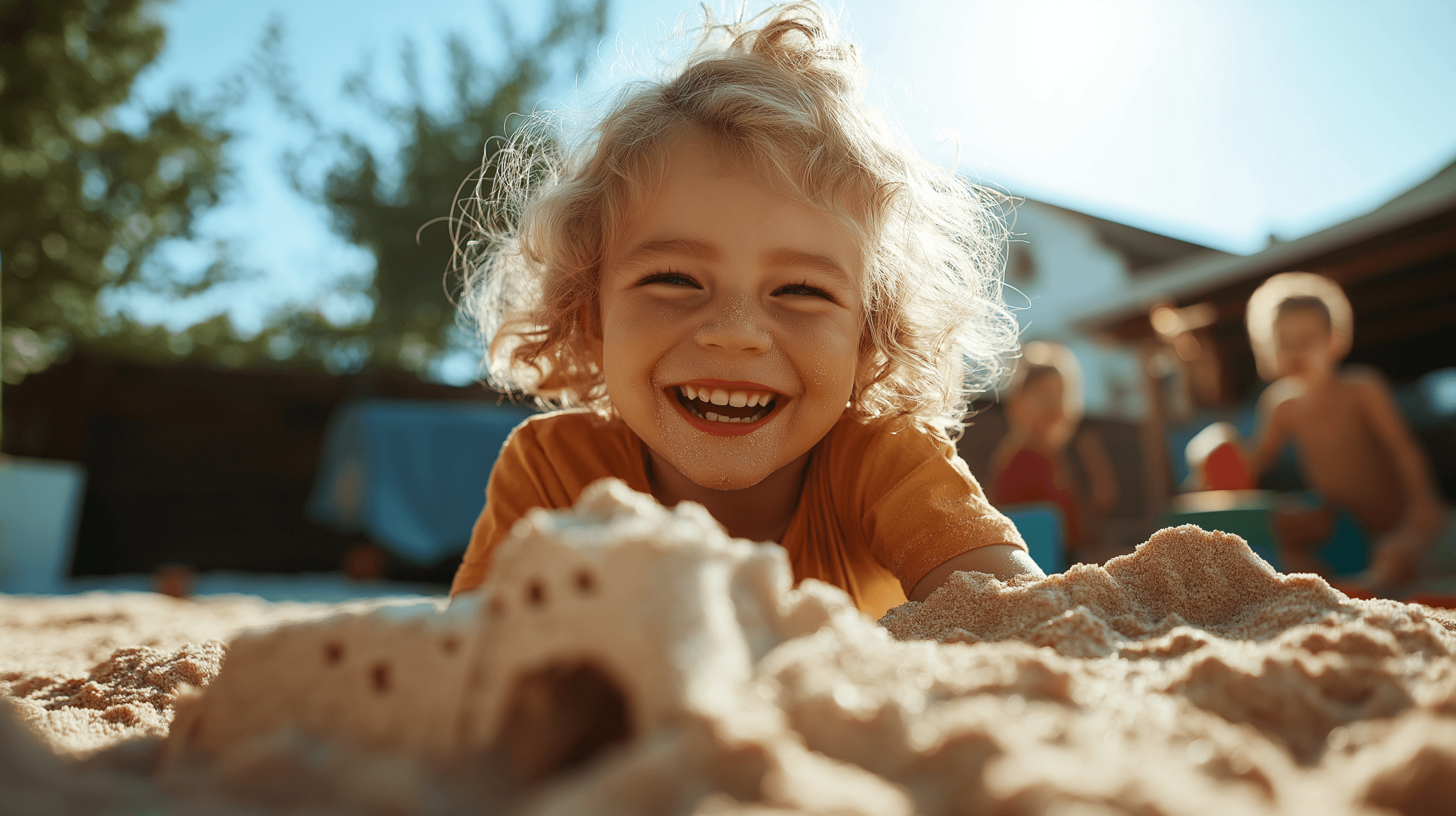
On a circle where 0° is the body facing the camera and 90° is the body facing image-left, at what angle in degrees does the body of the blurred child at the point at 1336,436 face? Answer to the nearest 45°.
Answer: approximately 45°

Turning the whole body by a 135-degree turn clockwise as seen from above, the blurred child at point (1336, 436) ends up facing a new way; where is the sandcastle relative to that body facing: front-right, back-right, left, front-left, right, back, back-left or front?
back

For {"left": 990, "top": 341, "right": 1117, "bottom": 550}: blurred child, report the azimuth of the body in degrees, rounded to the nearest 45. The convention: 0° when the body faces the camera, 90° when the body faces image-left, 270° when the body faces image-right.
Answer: approximately 45°

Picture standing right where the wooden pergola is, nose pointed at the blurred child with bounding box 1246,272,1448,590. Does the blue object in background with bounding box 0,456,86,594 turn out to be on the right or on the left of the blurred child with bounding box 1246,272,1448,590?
right

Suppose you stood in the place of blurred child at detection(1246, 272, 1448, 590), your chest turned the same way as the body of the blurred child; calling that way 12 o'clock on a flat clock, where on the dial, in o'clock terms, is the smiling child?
The smiling child is roughly at 11 o'clock from the blurred child.

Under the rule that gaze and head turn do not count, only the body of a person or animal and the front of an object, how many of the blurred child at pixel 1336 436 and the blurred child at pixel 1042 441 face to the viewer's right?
0

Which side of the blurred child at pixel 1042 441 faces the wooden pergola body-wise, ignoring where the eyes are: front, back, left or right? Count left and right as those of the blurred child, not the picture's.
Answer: back

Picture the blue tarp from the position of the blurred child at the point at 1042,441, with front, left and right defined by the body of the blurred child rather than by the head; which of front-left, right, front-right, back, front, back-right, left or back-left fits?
front-right

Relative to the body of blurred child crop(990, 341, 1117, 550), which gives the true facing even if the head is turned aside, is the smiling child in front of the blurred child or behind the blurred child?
in front
